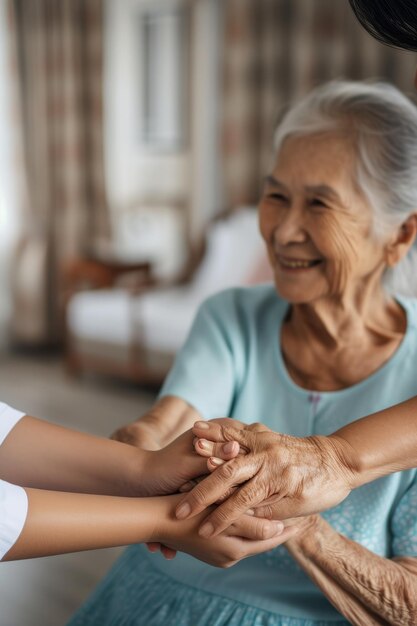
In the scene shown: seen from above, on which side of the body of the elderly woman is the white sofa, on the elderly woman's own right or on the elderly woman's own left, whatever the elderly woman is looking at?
on the elderly woman's own right

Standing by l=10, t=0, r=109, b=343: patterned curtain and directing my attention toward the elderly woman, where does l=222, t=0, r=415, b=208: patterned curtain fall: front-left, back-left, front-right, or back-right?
front-left

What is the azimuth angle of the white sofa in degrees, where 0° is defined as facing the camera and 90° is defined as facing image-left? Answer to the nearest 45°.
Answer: approximately 45°

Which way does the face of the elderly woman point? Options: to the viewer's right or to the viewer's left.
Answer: to the viewer's left

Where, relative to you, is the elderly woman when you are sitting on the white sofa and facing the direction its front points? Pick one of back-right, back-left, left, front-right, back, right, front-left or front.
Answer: front-left

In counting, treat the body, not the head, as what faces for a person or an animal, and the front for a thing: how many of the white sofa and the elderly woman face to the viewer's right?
0

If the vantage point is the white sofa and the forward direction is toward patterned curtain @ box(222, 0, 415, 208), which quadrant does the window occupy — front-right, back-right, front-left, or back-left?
front-left

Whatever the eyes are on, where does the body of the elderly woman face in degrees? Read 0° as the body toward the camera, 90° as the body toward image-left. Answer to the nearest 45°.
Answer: approximately 45°

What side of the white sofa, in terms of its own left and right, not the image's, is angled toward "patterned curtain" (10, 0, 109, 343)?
right

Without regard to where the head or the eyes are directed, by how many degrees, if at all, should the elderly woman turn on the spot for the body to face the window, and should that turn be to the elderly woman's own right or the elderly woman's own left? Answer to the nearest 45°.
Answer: approximately 135° to the elderly woman's own right

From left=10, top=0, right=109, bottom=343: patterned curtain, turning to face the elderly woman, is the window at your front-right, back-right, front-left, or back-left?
front-left

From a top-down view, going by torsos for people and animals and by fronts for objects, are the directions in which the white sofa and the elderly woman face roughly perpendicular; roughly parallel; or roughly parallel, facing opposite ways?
roughly parallel
